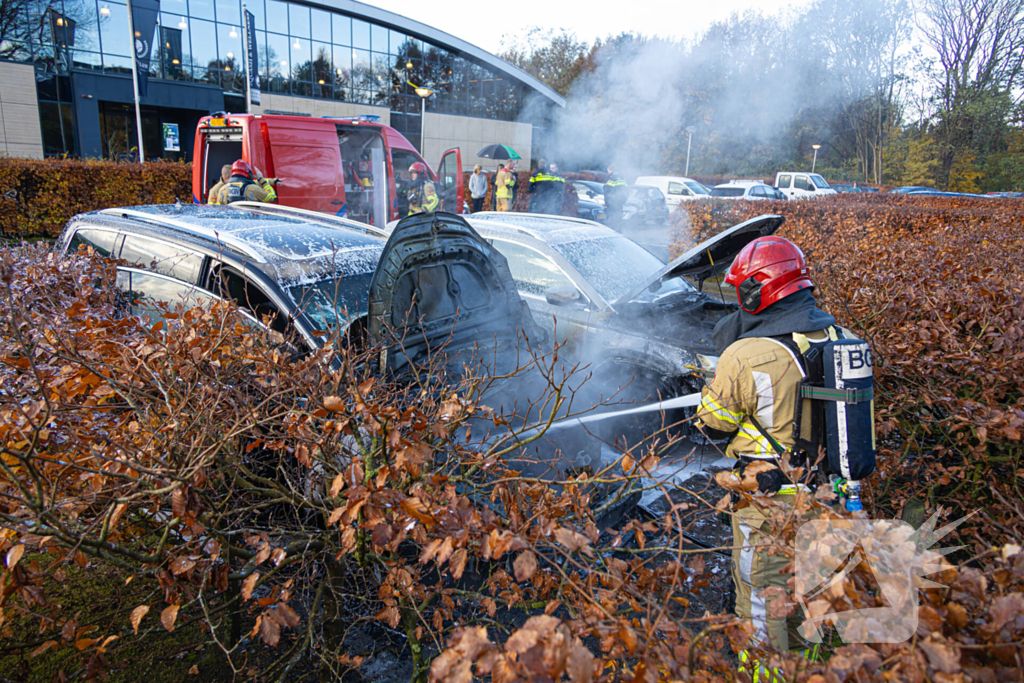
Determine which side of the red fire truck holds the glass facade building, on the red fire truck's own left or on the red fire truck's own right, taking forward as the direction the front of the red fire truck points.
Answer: on the red fire truck's own left

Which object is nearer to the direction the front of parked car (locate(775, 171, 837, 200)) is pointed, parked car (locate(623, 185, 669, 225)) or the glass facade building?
the parked car

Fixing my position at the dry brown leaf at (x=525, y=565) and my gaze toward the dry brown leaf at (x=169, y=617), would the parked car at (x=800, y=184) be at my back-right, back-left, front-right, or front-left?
back-right

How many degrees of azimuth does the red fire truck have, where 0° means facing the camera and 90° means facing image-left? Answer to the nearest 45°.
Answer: approximately 225°

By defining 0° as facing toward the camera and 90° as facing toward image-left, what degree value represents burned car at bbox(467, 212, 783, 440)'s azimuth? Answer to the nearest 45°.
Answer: approximately 315°
